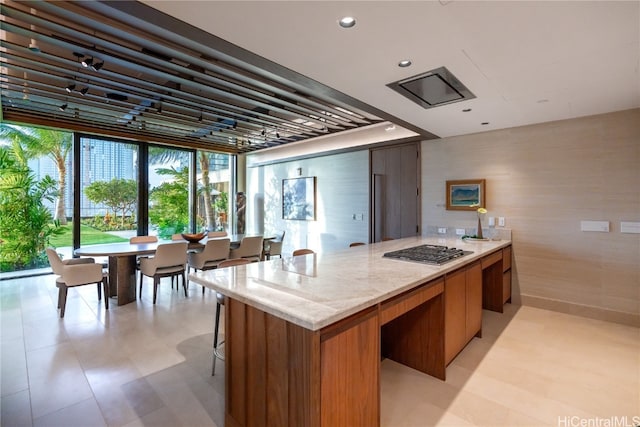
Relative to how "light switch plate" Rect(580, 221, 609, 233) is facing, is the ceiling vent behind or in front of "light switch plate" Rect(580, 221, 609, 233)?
in front

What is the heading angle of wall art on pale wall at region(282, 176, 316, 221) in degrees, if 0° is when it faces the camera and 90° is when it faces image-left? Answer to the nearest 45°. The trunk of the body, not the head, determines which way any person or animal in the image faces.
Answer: approximately 45°

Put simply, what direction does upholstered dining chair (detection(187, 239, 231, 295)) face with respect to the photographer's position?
facing away from the viewer and to the left of the viewer

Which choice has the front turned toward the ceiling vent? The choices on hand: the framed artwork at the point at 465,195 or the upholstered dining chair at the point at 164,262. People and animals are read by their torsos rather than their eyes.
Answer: the framed artwork

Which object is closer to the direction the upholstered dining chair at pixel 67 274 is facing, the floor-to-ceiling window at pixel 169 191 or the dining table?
the dining table

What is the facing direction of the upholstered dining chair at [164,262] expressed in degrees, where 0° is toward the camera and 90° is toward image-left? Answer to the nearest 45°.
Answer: approximately 135°

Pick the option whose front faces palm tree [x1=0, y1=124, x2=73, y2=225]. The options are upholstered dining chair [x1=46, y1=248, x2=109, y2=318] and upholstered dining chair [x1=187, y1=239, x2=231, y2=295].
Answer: upholstered dining chair [x1=187, y1=239, x2=231, y2=295]

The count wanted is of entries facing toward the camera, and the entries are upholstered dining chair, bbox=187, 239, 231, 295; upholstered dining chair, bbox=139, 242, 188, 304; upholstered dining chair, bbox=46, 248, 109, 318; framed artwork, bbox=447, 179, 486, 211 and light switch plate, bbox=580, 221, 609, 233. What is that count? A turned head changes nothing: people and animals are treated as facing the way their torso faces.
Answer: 2

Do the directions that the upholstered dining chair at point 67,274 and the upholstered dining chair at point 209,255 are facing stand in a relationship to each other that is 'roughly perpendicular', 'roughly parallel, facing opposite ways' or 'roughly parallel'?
roughly perpendicular

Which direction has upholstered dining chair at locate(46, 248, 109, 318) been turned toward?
to the viewer's right

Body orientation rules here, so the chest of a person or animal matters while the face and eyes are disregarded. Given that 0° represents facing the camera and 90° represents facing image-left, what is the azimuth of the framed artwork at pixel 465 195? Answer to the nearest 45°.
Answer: approximately 0°

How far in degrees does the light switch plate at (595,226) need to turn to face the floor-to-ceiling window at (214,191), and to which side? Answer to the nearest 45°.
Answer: approximately 90° to its right

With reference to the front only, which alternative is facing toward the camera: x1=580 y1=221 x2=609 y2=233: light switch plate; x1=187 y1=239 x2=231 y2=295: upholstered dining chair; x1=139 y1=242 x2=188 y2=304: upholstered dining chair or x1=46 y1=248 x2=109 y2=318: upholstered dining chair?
the light switch plate
